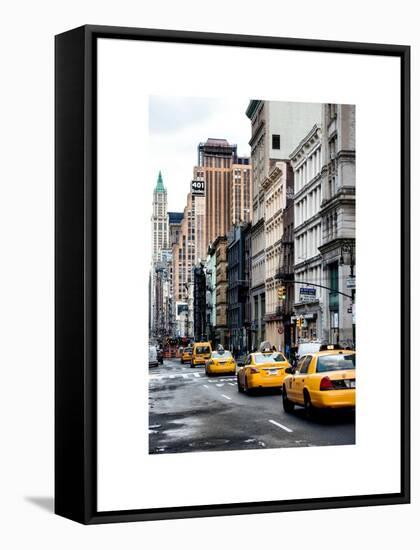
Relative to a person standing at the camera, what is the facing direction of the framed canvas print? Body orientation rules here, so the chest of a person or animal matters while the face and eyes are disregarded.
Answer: facing the viewer and to the right of the viewer
